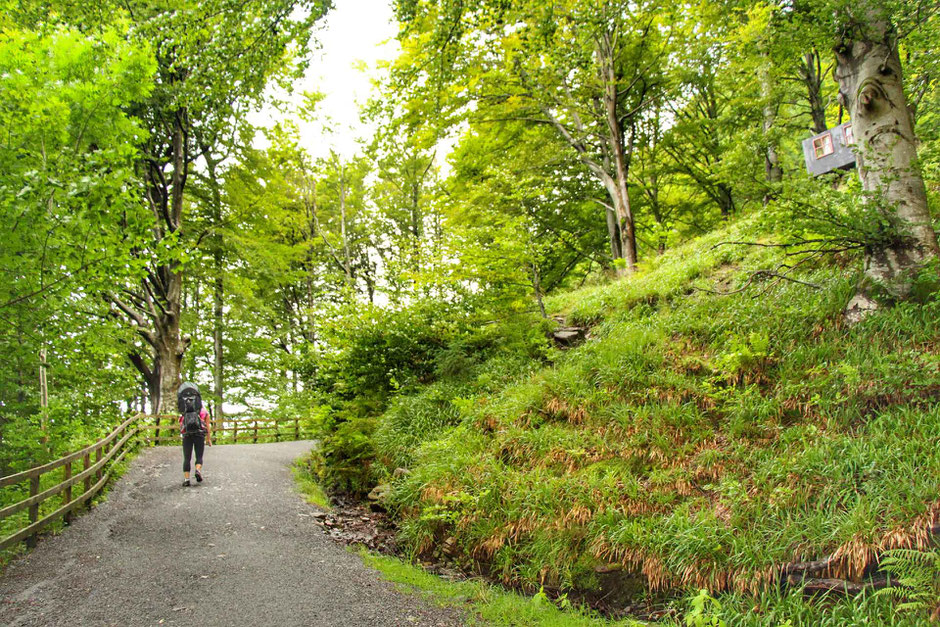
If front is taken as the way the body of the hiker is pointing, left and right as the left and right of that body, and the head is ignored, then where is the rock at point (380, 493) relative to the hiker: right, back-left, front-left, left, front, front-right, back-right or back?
back-right

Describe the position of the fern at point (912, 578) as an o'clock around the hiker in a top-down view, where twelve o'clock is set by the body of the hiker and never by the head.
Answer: The fern is roughly at 5 o'clock from the hiker.

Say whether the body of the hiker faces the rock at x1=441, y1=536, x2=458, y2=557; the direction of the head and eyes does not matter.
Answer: no

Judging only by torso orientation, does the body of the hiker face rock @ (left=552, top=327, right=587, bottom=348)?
no

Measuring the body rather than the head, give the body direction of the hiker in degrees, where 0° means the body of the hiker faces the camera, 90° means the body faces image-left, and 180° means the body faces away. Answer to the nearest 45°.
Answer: approximately 180°

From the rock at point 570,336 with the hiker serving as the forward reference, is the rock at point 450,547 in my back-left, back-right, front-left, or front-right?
front-left

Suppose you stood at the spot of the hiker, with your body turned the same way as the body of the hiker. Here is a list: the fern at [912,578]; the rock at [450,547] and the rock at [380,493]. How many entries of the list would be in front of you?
0
